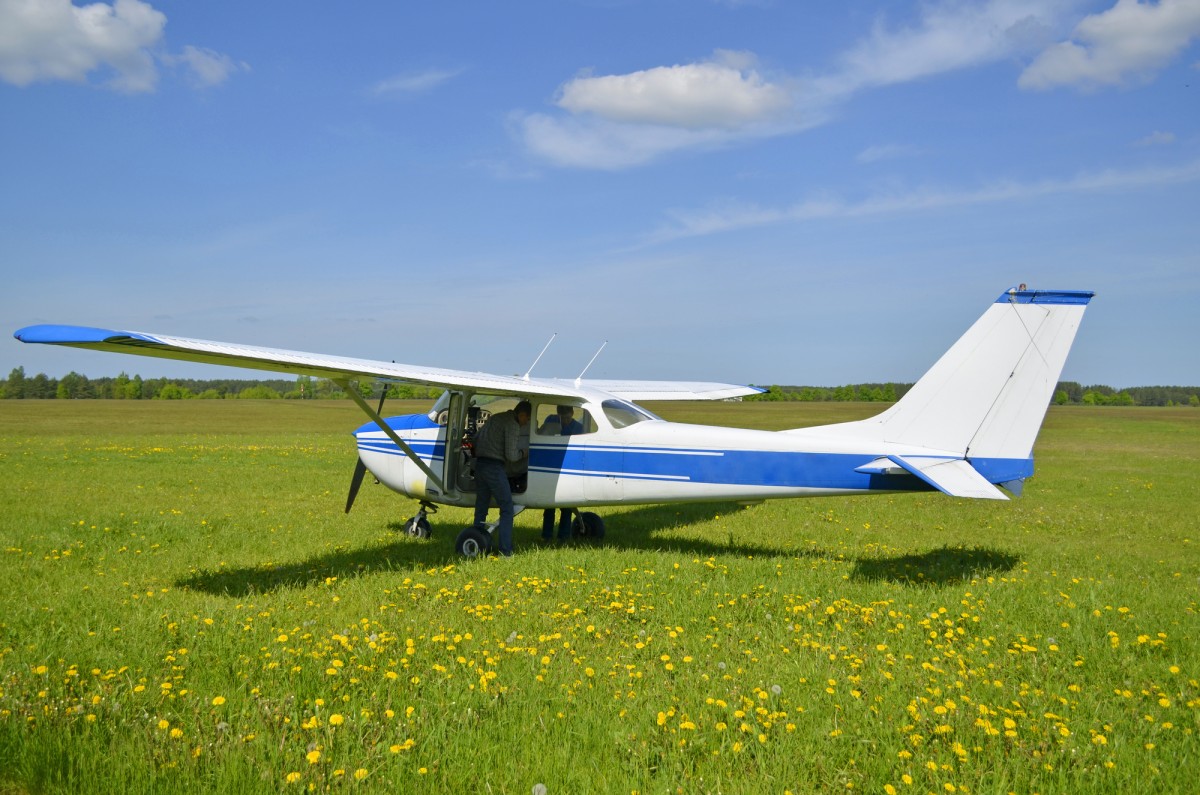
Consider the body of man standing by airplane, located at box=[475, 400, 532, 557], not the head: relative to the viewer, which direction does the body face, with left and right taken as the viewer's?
facing away from the viewer and to the right of the viewer
